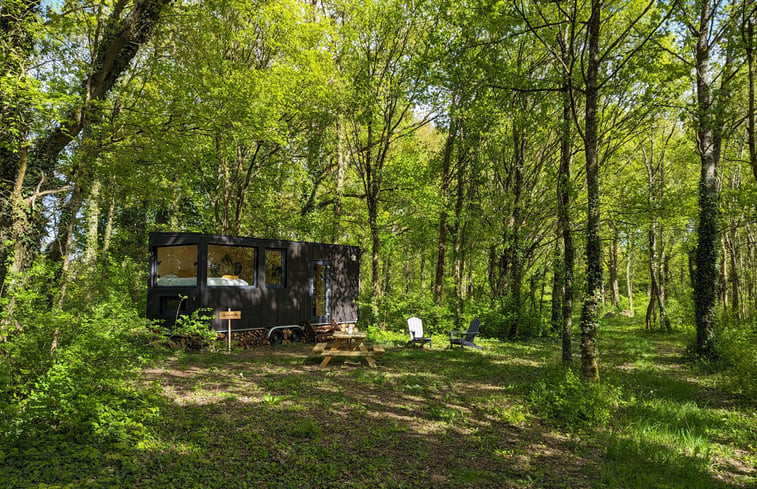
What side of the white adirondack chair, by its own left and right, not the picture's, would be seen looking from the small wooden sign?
right

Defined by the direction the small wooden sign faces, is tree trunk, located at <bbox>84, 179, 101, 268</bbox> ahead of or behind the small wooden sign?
behind

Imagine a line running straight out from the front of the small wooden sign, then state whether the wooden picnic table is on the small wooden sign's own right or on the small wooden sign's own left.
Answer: on the small wooden sign's own left

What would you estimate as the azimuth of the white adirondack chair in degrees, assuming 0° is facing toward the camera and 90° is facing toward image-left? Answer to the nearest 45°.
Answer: approximately 315°

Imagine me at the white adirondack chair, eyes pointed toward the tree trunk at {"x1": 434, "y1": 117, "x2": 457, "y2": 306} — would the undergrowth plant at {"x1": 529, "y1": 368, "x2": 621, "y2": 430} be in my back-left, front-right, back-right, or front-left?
back-right

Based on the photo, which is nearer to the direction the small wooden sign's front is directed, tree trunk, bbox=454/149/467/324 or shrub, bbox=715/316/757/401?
the shrub

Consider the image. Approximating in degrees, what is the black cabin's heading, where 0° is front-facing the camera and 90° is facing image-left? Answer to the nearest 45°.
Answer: approximately 0°

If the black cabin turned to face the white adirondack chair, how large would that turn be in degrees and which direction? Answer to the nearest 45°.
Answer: approximately 90° to its left
